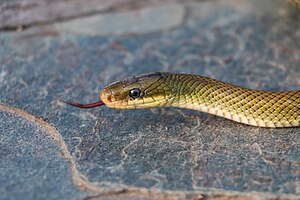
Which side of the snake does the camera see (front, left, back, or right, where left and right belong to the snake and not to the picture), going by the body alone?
left
